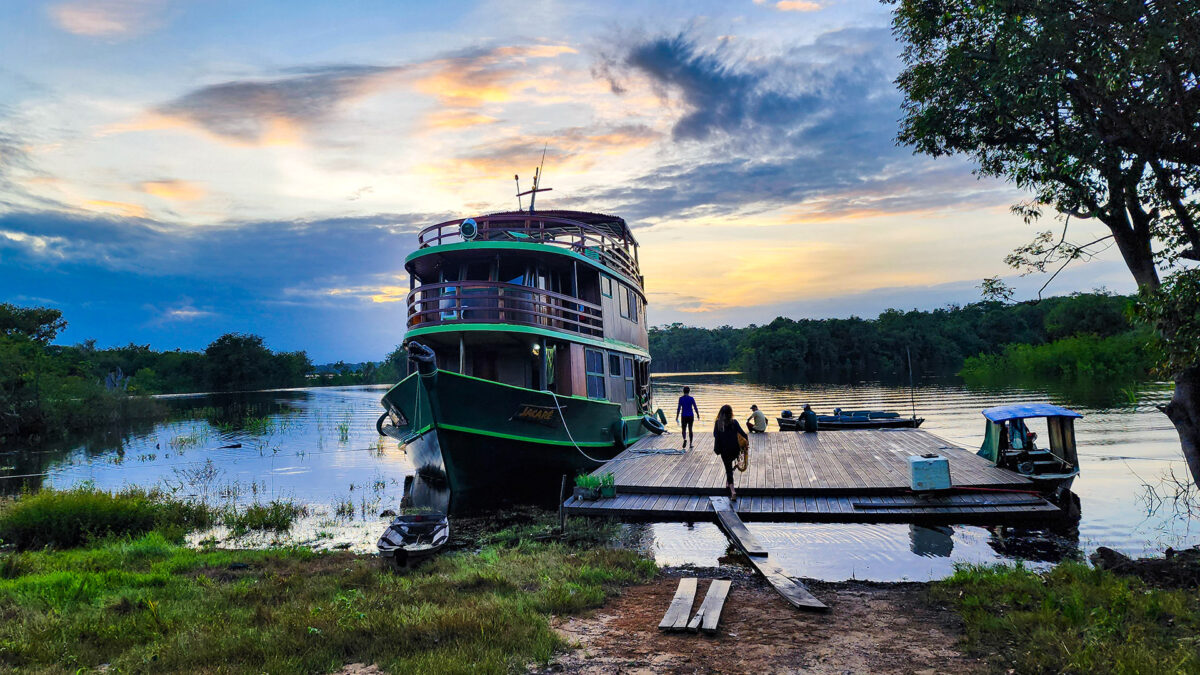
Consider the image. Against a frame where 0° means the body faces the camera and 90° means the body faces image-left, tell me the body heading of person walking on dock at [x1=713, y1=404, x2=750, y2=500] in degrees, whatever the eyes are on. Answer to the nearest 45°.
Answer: approximately 180°

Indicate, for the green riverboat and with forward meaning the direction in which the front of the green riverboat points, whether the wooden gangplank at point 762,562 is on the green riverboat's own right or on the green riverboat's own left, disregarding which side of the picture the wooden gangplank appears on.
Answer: on the green riverboat's own left

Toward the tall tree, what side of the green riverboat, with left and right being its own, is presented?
left

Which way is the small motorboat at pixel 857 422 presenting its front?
to the viewer's right

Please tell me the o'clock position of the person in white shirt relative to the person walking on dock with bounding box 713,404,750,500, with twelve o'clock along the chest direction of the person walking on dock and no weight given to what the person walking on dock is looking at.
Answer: The person in white shirt is roughly at 12 o'clock from the person walking on dock.

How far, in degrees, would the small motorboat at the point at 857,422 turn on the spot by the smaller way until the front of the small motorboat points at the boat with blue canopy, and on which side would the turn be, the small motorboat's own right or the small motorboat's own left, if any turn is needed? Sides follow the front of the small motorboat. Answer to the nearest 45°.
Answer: approximately 90° to the small motorboat's own right

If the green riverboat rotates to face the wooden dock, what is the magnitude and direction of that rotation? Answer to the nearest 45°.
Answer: approximately 90° to its left

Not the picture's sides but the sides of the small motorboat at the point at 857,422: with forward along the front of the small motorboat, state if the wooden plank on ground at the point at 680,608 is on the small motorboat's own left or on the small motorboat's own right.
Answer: on the small motorboat's own right

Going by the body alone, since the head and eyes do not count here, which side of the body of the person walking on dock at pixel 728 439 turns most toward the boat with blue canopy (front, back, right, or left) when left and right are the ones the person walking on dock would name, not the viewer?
right

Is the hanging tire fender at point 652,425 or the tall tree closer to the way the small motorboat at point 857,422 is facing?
the tall tree

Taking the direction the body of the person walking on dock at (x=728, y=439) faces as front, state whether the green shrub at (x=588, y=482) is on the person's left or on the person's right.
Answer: on the person's left

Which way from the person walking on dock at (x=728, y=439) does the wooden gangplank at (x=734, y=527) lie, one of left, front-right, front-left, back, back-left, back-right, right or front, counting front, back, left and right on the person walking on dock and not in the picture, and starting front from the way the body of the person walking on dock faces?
back
